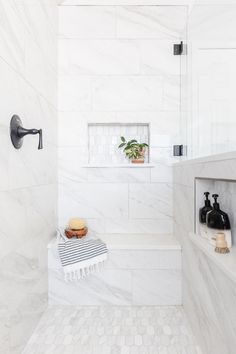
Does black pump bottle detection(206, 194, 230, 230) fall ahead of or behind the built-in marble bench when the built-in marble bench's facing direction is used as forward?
ahead

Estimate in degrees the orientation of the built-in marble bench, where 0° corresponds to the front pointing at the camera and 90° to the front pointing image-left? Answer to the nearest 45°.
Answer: approximately 0°

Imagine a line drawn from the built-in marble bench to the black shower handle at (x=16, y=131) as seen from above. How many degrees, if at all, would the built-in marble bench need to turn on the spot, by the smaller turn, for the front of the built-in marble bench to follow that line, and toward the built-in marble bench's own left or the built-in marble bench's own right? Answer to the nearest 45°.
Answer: approximately 45° to the built-in marble bench's own right
